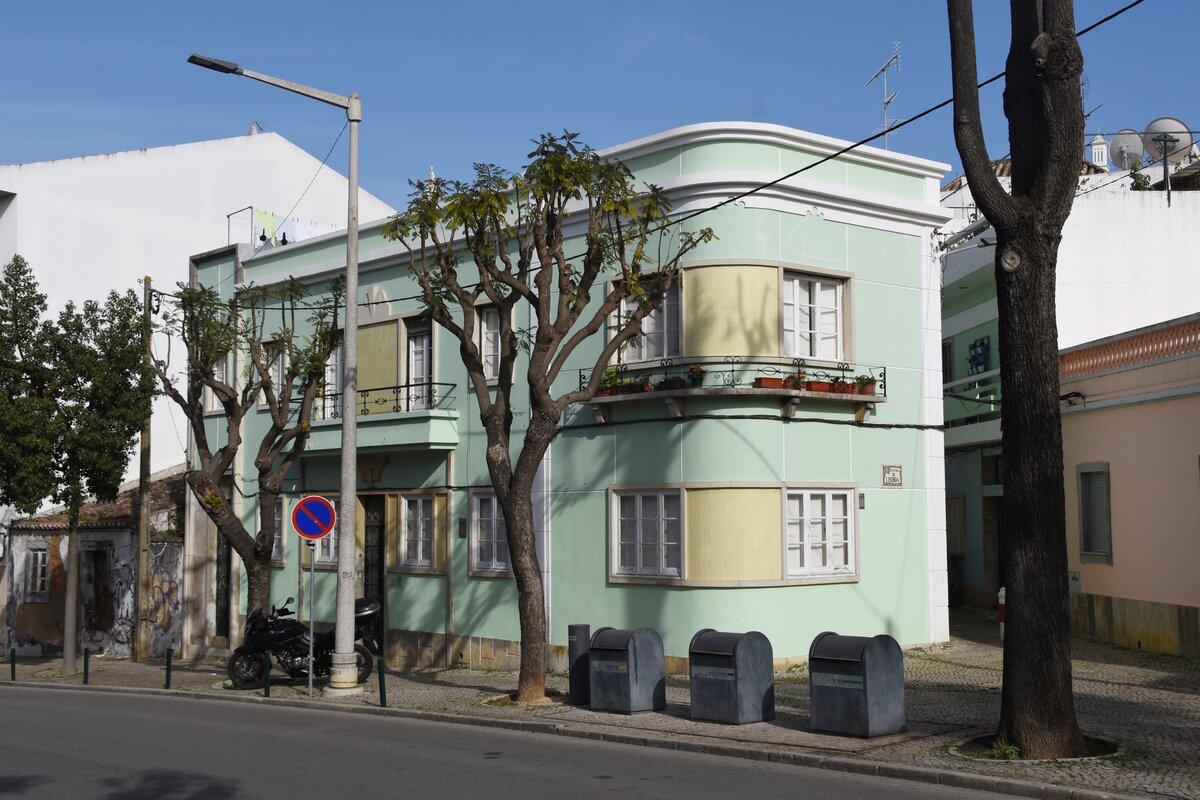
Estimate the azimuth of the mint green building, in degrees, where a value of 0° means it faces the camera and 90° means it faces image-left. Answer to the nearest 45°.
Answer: approximately 45°

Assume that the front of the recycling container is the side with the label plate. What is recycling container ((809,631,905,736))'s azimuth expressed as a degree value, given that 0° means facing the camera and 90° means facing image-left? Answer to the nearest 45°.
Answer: approximately 45°

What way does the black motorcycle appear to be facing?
to the viewer's left

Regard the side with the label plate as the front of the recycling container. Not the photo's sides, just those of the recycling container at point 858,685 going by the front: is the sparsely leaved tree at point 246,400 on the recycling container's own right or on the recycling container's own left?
on the recycling container's own right

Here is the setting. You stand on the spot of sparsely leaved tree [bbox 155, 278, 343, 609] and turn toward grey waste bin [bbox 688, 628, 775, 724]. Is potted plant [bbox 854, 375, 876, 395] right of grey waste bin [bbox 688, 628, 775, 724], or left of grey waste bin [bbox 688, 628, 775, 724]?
left

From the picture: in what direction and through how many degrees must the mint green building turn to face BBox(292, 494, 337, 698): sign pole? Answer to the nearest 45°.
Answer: approximately 45° to its right

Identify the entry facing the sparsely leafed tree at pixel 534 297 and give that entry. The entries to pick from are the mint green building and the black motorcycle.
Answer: the mint green building
